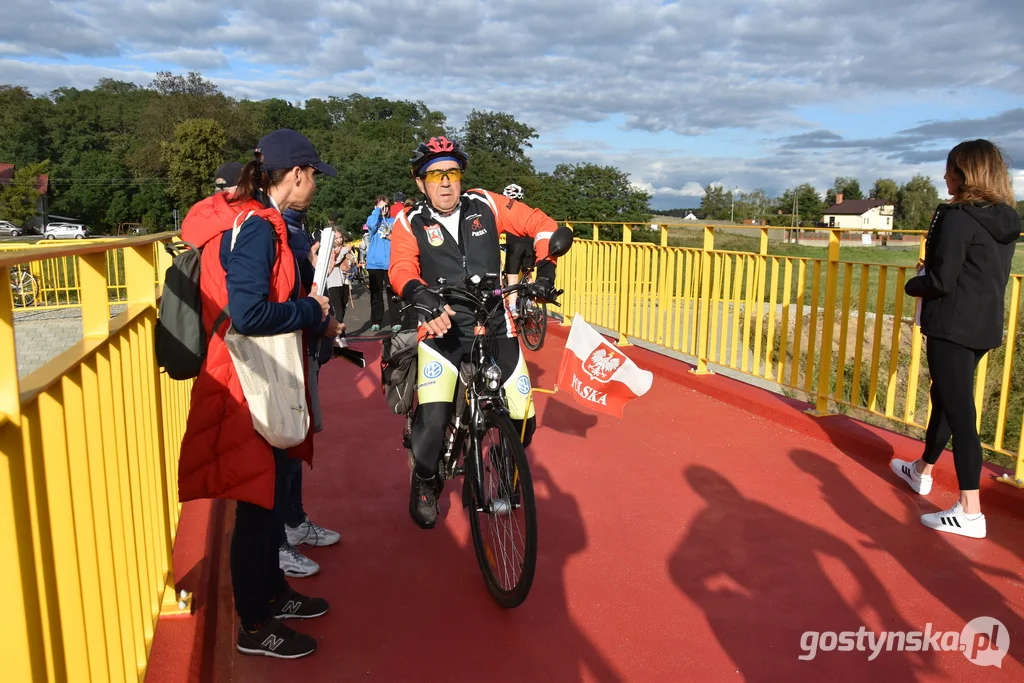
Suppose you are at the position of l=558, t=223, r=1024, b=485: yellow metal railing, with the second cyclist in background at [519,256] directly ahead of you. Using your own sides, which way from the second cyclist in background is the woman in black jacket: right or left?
left

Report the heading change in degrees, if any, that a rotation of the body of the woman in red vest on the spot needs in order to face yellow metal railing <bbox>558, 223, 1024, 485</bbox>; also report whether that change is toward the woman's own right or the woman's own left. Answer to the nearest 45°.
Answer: approximately 45° to the woman's own left

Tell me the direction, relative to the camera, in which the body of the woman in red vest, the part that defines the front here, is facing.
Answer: to the viewer's right

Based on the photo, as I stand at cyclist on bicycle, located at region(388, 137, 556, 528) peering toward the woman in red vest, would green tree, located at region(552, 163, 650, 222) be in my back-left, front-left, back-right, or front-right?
back-right

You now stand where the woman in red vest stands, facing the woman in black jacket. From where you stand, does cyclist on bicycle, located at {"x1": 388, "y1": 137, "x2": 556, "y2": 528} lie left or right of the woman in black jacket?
left

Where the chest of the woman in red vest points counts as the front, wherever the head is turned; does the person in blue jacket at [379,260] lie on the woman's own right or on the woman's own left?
on the woman's own left

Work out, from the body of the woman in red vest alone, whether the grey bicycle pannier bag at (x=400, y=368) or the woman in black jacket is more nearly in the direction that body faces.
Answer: the woman in black jacket

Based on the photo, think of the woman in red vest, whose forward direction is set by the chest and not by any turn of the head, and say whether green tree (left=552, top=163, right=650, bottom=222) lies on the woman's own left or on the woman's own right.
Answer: on the woman's own left

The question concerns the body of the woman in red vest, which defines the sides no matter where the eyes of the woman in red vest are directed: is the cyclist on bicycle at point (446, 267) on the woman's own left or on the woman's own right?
on the woman's own left

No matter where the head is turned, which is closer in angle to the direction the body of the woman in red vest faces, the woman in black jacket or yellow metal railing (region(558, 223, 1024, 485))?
the woman in black jacket

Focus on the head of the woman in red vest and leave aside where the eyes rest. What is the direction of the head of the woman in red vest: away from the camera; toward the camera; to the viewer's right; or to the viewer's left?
to the viewer's right

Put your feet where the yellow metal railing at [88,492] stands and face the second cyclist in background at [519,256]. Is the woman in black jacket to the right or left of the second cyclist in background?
right

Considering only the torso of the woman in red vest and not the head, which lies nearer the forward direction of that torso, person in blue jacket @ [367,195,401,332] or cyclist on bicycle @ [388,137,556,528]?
the cyclist on bicycle

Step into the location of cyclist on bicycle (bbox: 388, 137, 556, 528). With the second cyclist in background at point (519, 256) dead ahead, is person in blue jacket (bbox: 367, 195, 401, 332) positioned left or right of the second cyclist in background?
left
